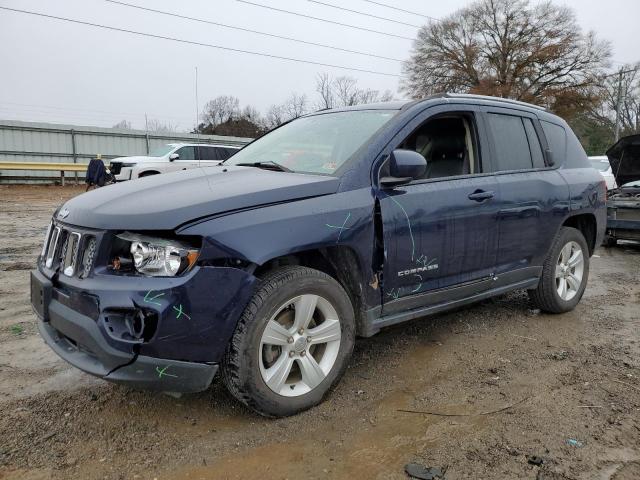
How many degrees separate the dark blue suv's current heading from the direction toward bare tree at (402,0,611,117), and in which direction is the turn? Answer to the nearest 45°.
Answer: approximately 135° to its right

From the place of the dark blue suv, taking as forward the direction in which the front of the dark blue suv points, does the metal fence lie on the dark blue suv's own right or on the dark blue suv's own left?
on the dark blue suv's own right

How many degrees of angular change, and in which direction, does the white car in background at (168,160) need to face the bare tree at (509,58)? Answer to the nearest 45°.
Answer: approximately 180°

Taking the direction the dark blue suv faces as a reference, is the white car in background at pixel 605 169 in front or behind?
behind

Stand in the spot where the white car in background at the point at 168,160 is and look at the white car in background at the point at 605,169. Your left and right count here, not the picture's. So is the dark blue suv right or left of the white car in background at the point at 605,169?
right

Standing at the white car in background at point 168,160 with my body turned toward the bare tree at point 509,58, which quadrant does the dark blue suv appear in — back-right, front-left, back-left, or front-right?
back-right

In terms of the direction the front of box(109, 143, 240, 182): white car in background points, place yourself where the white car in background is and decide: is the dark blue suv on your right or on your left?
on your left
